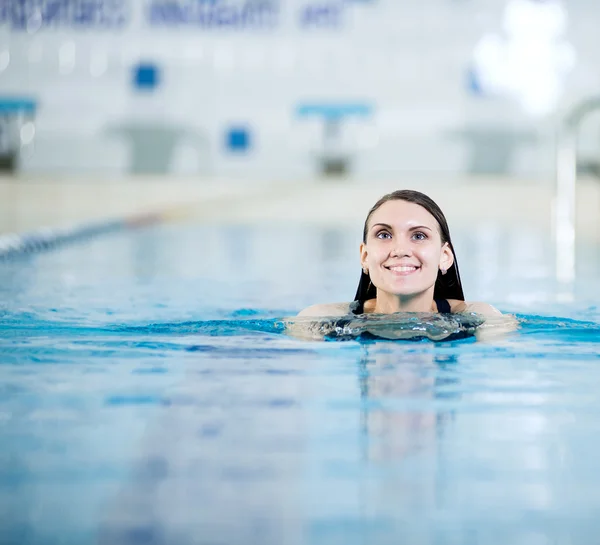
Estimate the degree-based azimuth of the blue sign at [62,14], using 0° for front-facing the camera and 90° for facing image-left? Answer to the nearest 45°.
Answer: approximately 0°

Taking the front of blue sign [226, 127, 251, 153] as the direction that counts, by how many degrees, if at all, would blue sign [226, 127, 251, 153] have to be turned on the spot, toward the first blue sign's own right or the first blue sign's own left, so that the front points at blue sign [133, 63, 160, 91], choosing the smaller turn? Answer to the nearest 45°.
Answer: approximately 90° to the first blue sign's own right

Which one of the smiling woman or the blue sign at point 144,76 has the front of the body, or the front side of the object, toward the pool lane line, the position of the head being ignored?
the blue sign

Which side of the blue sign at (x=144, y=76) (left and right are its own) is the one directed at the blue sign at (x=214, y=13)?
left

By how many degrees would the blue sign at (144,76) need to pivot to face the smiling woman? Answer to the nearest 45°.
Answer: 0° — it already faces them

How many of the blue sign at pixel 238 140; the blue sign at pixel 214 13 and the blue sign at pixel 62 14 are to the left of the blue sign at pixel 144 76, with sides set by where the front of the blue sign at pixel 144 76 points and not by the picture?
2

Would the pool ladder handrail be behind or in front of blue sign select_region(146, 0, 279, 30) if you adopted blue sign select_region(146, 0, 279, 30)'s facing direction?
in front

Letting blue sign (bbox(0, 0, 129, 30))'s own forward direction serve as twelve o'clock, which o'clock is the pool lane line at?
The pool lane line is roughly at 12 o'clock from the blue sign.

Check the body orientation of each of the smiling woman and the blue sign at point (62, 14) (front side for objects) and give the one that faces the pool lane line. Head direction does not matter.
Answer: the blue sign

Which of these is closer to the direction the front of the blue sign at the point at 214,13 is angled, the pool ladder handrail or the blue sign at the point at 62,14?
the pool ladder handrail
